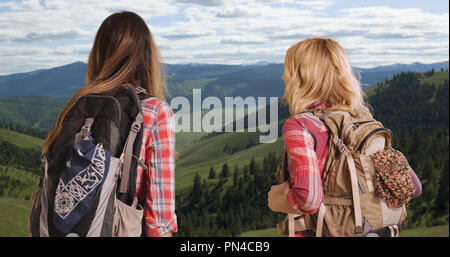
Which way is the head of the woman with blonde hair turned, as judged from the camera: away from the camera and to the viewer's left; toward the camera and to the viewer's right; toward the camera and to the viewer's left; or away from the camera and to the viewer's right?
away from the camera and to the viewer's left

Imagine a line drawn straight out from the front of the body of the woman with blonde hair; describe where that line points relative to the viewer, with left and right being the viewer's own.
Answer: facing away from the viewer and to the left of the viewer

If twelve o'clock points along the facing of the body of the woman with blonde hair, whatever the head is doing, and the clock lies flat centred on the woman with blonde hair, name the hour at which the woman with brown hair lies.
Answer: The woman with brown hair is roughly at 10 o'clock from the woman with blonde hair.

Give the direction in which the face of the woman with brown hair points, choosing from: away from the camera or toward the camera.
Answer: away from the camera
